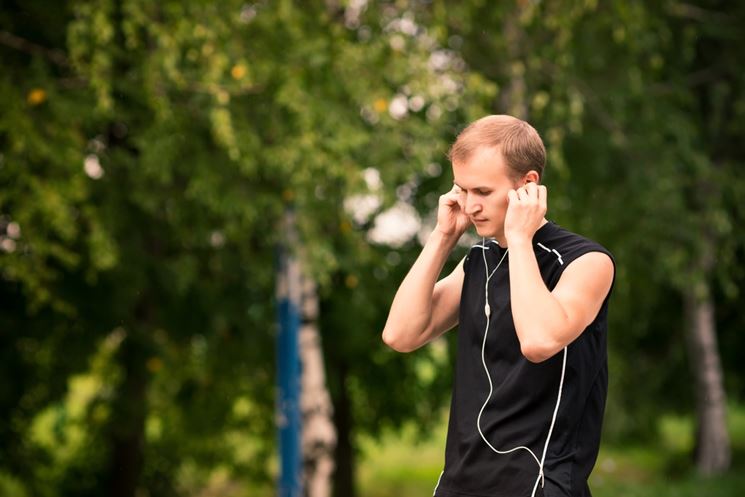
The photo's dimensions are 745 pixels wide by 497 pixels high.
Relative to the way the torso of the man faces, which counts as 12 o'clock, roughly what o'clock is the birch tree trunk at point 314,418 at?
The birch tree trunk is roughly at 4 o'clock from the man.

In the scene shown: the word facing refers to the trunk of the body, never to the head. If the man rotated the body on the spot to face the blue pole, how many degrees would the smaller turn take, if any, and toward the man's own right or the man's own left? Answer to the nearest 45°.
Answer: approximately 135° to the man's own right

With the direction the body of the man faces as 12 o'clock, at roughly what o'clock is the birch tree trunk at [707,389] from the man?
The birch tree trunk is roughly at 5 o'clock from the man.

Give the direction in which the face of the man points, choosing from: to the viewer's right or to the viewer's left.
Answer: to the viewer's left

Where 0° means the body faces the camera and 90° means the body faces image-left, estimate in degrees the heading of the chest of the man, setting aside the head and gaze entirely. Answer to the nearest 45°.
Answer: approximately 45°
